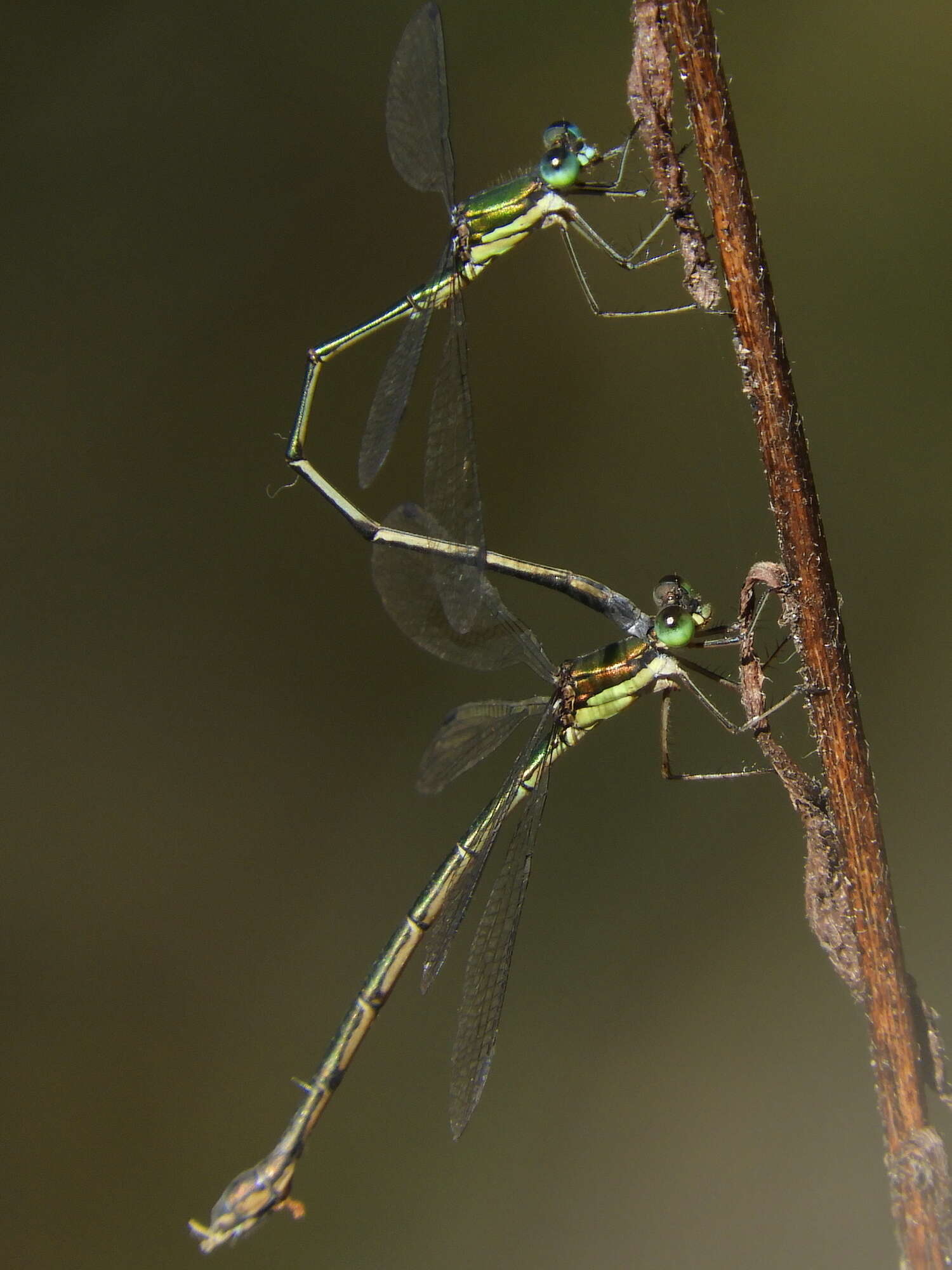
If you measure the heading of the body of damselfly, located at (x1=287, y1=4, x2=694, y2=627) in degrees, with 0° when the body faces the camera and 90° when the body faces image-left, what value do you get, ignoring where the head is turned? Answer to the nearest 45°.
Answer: approximately 270°

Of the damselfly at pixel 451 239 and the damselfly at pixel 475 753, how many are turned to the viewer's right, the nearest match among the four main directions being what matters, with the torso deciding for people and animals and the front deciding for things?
2

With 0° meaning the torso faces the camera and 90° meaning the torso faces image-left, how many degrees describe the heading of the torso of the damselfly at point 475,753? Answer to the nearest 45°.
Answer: approximately 270°
